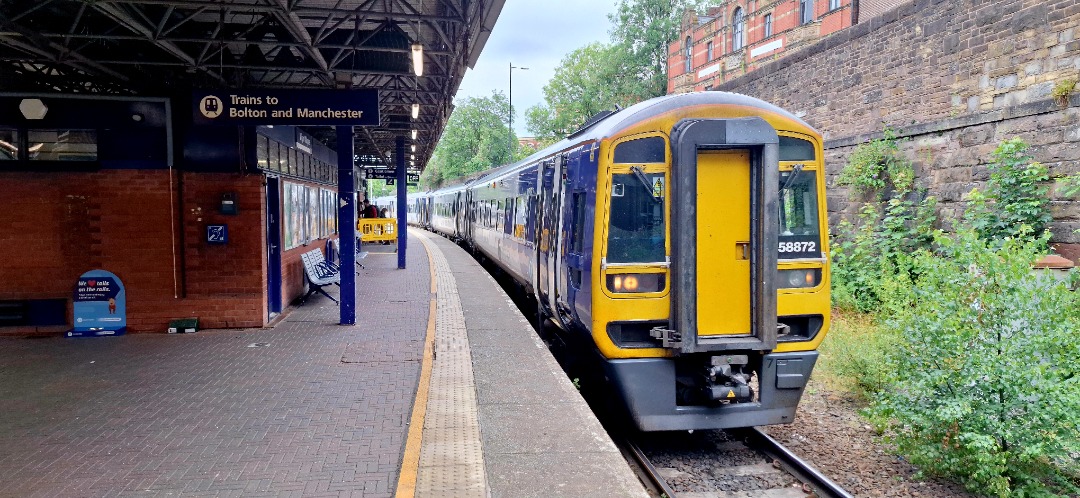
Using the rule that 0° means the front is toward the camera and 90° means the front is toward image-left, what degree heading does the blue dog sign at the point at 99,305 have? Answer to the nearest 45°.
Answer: approximately 0°

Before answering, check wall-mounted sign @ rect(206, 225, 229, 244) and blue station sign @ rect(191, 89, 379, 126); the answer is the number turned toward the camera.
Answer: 2

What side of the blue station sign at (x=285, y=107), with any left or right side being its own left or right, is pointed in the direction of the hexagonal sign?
right

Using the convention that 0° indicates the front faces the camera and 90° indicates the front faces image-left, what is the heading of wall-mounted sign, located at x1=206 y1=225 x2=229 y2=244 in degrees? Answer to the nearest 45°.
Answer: approximately 0°

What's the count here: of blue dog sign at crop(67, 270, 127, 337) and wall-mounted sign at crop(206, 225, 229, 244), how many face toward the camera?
2

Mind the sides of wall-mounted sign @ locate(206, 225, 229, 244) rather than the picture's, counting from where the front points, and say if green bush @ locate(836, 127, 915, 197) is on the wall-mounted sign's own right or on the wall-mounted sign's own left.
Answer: on the wall-mounted sign's own left

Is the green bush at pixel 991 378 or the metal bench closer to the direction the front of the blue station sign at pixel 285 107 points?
the green bush

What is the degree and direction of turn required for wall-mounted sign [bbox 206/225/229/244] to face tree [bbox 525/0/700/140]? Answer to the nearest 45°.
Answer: approximately 135° to its left

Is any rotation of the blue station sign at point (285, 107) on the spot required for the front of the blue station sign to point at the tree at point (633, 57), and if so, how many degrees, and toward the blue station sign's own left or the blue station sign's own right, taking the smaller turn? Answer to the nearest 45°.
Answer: approximately 135° to the blue station sign's own left

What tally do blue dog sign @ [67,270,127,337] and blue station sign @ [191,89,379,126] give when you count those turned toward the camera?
2

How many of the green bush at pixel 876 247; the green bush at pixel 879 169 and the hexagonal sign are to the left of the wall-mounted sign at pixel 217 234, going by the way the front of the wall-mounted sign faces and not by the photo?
2

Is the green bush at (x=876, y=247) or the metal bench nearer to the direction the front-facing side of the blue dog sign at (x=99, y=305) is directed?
the green bush
